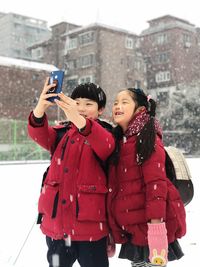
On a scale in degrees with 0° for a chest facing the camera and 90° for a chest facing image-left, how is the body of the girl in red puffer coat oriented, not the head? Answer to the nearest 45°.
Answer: approximately 45°

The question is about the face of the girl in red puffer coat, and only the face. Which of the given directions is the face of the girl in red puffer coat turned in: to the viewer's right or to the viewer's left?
to the viewer's left

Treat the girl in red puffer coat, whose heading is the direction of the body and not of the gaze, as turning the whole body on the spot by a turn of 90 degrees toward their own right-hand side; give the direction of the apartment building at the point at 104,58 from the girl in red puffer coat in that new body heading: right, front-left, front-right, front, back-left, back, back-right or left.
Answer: front-right
